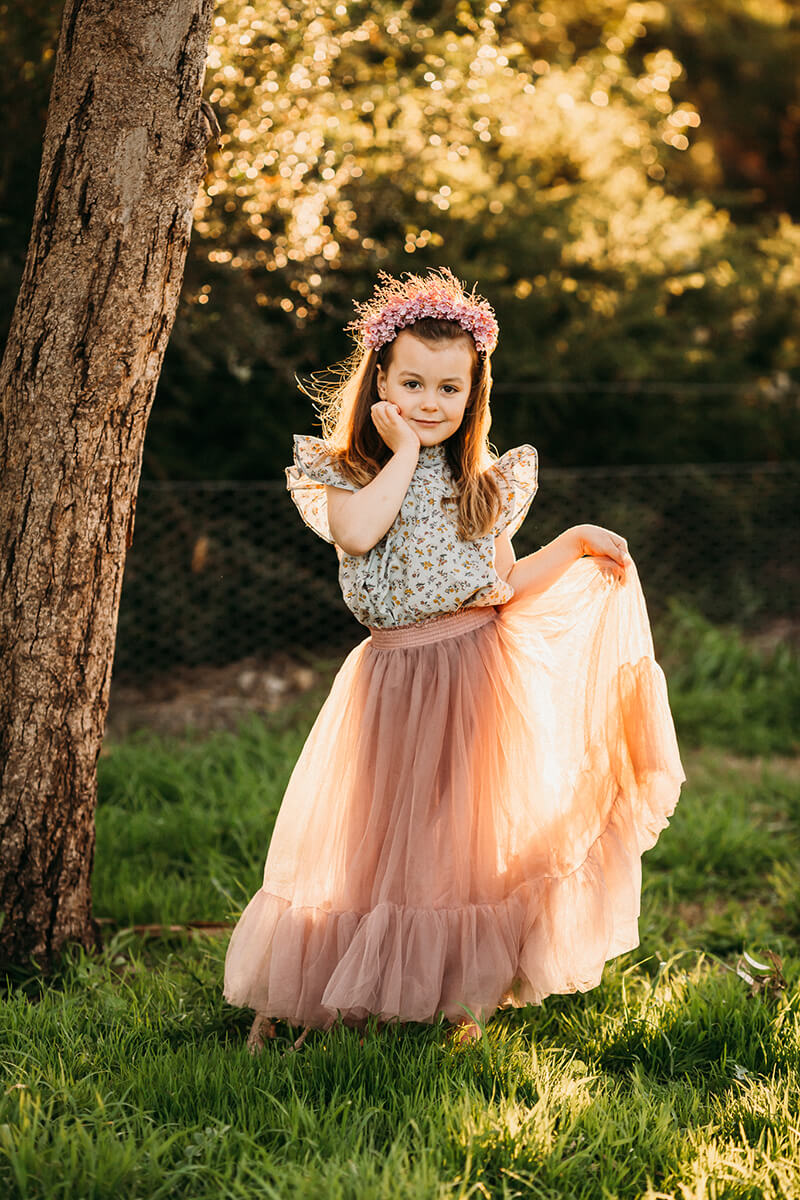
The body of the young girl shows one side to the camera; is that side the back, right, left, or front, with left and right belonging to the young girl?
front

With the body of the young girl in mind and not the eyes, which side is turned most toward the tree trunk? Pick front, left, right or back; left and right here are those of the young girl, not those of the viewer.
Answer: right

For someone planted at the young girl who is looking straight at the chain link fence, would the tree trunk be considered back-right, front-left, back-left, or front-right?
front-left

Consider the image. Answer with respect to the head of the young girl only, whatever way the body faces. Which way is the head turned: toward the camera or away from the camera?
toward the camera

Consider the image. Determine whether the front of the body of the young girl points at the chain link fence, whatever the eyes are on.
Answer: no
